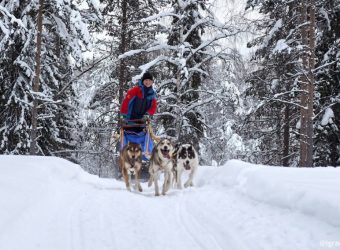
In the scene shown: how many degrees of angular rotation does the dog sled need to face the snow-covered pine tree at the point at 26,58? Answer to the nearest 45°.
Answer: approximately 135° to its right

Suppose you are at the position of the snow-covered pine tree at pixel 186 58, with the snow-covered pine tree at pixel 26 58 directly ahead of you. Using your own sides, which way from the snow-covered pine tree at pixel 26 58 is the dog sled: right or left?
left

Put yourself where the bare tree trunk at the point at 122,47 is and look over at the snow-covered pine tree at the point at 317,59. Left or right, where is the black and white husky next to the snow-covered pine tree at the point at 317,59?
right

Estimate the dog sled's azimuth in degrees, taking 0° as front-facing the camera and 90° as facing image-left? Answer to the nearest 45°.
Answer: approximately 0°

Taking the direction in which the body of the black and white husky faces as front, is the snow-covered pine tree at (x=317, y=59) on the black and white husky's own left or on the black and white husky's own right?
on the black and white husky's own left

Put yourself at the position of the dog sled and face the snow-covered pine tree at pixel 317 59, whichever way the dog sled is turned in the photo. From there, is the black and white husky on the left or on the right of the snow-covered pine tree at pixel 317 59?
right

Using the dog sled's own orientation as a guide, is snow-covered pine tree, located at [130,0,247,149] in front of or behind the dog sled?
behind

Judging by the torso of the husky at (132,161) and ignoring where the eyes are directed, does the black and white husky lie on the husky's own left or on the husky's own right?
on the husky's own left
